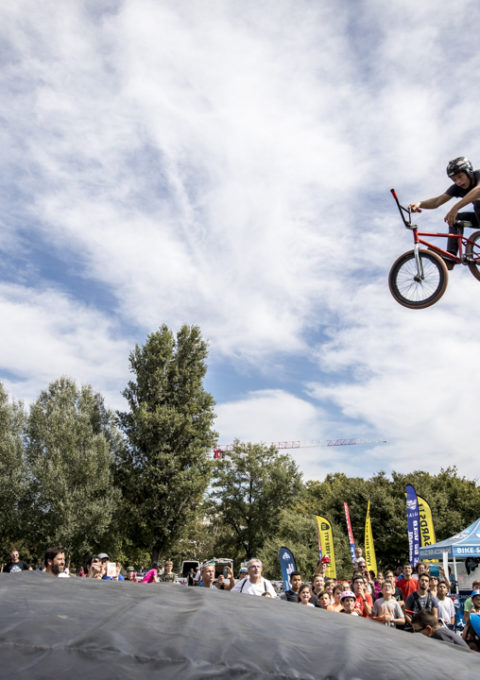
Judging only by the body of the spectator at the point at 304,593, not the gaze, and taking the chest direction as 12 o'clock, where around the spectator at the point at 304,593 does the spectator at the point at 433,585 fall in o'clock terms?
the spectator at the point at 433,585 is roughly at 8 o'clock from the spectator at the point at 304,593.

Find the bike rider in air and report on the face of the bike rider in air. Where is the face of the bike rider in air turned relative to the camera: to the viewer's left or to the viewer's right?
to the viewer's left

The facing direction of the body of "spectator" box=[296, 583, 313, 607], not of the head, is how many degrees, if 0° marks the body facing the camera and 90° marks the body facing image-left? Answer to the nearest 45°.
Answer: approximately 0°

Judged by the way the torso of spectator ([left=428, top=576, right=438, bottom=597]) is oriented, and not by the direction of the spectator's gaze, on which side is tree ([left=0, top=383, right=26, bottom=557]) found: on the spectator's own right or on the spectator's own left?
on the spectator's own right

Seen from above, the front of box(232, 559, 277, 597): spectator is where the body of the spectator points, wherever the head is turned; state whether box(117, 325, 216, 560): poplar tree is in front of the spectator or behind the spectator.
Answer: behind

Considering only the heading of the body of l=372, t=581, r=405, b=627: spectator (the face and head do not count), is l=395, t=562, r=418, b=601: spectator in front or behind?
behind

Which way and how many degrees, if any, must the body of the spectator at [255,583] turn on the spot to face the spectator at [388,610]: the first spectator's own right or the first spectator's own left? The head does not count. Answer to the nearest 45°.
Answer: approximately 90° to the first spectator's own left

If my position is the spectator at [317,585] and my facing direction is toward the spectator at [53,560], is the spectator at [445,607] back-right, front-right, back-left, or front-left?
back-left

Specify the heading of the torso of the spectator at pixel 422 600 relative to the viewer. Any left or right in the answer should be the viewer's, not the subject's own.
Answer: facing the viewer

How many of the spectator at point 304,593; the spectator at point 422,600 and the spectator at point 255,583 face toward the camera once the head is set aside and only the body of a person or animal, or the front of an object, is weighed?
3
